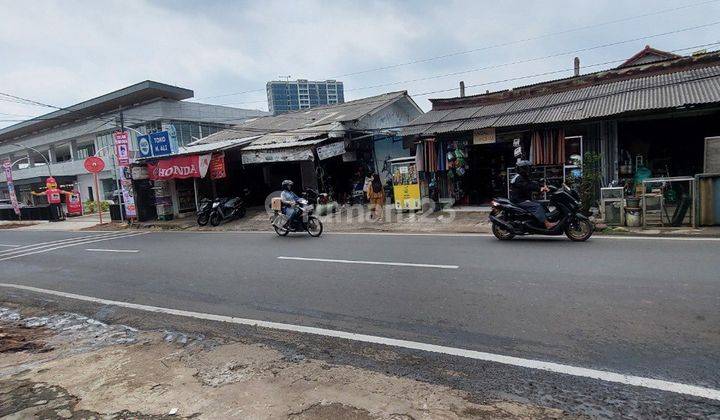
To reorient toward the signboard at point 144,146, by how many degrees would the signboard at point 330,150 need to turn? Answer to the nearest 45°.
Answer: approximately 45° to its right

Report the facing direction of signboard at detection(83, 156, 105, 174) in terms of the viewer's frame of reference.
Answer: facing the viewer

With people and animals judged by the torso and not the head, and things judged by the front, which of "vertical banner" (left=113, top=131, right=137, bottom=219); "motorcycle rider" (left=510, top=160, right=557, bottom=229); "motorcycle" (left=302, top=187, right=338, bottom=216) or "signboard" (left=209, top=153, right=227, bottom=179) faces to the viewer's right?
the motorcycle rider

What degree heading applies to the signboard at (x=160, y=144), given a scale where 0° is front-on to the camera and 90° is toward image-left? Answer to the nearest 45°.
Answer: approximately 0°

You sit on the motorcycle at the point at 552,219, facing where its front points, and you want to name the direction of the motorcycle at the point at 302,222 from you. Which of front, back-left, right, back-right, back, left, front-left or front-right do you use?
back

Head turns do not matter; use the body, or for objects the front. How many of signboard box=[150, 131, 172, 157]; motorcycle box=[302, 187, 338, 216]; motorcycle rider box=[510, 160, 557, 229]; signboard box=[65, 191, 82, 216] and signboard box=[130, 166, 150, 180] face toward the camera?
3

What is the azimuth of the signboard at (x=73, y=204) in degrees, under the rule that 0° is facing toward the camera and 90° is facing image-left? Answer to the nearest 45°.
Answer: approximately 0°

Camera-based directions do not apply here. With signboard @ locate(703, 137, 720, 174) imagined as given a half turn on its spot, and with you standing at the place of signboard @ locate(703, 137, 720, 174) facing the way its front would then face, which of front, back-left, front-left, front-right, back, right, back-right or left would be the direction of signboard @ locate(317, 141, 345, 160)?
left
